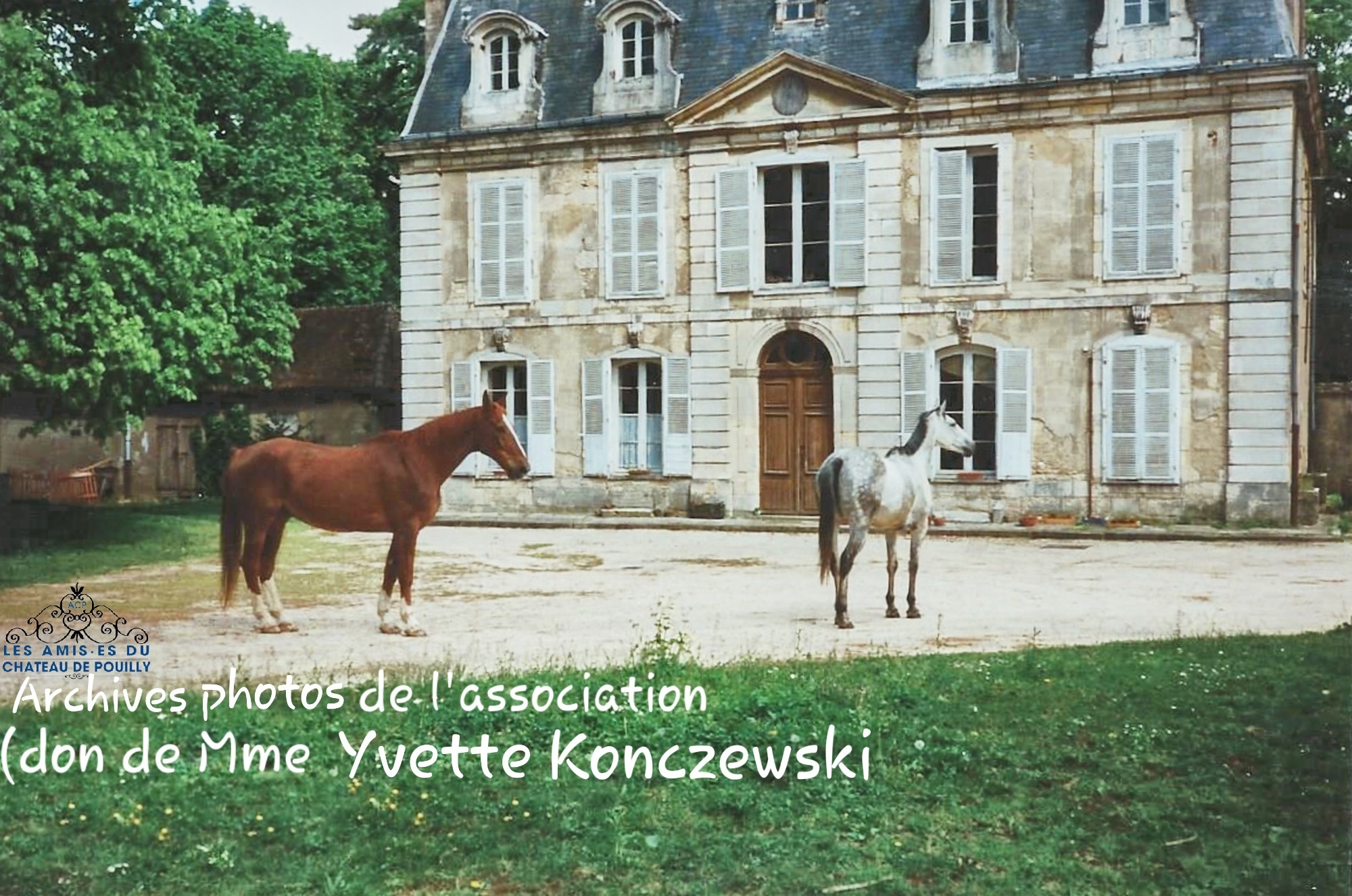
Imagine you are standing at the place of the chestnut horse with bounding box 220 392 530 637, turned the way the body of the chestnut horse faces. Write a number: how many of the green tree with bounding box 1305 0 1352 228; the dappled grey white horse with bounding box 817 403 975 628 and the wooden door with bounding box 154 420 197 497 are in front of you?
2

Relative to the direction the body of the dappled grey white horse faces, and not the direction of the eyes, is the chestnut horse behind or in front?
behind

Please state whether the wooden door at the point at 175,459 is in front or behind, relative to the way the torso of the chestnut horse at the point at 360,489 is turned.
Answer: behind

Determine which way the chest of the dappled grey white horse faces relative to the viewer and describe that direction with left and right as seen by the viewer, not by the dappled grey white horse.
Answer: facing away from the viewer and to the right of the viewer

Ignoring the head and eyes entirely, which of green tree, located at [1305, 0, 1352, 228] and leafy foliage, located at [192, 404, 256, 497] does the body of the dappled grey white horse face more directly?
the green tree

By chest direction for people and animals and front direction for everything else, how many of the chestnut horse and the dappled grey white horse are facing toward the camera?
0

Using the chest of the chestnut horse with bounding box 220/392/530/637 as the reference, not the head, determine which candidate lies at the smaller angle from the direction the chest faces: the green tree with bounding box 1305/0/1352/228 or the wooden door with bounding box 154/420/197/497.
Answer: the green tree

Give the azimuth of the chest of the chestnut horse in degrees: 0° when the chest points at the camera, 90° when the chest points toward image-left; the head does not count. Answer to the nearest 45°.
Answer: approximately 270°

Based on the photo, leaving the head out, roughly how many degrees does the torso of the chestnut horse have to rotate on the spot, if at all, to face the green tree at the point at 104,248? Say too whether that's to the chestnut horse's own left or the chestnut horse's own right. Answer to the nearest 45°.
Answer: approximately 135° to the chestnut horse's own left

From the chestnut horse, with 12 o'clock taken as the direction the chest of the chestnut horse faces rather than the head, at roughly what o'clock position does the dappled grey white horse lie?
The dappled grey white horse is roughly at 12 o'clock from the chestnut horse.

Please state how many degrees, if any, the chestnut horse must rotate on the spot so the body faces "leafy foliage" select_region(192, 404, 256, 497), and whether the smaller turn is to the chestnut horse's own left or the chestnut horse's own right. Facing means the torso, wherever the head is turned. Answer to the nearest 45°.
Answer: approximately 135° to the chestnut horse's own left
